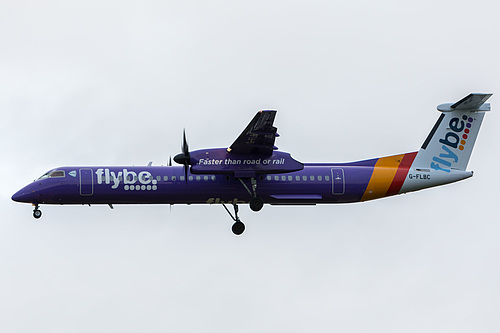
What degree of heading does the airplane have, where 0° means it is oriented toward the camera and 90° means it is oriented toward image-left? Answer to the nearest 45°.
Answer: approximately 90°
